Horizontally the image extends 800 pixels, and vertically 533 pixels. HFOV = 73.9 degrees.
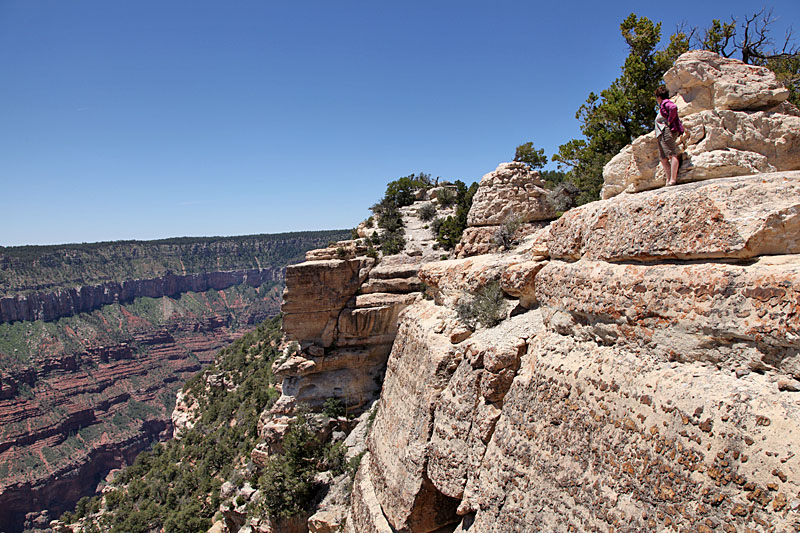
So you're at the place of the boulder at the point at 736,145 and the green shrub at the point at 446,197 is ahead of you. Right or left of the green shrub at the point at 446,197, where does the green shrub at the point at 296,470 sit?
left

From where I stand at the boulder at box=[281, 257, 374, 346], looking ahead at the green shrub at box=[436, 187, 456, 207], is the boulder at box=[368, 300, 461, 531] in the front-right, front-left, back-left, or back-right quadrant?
back-right
